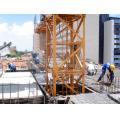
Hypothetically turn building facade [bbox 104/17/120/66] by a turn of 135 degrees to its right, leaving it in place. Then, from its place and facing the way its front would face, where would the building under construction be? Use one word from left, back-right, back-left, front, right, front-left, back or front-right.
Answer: left

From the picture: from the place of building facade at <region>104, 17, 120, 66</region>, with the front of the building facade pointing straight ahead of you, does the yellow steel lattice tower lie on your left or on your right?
on your right

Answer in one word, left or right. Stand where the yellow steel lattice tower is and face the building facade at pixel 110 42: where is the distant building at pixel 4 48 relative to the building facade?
left

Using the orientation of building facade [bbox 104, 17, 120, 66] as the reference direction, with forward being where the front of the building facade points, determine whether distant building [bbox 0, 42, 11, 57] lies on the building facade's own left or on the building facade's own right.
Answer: on the building facade's own right
